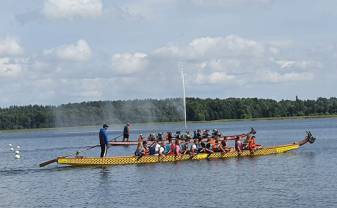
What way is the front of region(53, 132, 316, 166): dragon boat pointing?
to the viewer's right

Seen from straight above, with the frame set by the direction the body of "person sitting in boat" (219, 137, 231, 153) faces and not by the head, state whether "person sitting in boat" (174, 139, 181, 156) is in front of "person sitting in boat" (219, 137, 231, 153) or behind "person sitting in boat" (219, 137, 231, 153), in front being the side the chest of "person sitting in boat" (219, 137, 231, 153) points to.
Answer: behind

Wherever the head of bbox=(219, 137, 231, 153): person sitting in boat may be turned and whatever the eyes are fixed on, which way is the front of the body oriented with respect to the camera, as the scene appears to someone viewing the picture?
to the viewer's right

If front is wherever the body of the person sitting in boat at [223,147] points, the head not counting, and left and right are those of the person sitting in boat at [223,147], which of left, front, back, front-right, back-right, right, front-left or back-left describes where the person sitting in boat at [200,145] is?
back

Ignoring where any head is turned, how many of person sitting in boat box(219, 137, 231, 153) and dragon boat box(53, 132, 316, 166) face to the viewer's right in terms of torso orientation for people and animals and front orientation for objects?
2

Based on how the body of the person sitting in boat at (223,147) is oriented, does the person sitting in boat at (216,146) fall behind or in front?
behind

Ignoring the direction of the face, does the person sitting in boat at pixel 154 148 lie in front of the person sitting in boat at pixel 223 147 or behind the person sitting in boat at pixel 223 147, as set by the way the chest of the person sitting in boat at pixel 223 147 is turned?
behind
